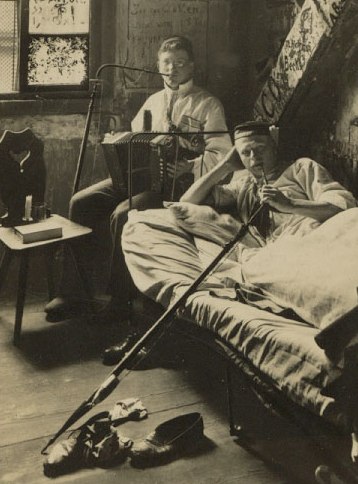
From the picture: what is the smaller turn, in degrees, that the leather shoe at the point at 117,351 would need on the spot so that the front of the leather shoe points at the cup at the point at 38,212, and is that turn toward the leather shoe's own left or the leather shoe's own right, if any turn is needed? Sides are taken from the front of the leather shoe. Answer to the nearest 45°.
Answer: approximately 90° to the leather shoe's own right

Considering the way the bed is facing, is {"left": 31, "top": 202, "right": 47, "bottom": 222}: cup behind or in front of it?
behind

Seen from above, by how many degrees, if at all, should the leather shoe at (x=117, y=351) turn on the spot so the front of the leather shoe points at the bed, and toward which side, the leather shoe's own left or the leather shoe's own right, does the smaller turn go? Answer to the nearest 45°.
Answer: approximately 90° to the leather shoe's own left
